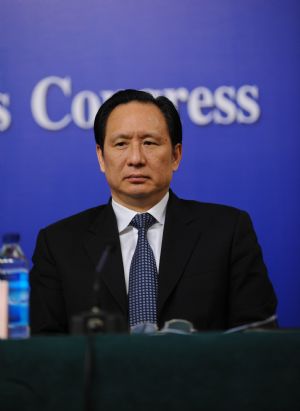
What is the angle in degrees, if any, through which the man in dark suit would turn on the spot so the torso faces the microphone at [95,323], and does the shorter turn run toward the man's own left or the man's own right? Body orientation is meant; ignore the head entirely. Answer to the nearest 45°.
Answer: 0° — they already face it

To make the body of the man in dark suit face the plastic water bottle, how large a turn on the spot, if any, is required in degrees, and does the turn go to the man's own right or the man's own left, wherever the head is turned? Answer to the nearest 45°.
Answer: approximately 45° to the man's own right

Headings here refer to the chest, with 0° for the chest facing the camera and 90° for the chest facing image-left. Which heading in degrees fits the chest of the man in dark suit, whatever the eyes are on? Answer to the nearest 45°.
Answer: approximately 0°
